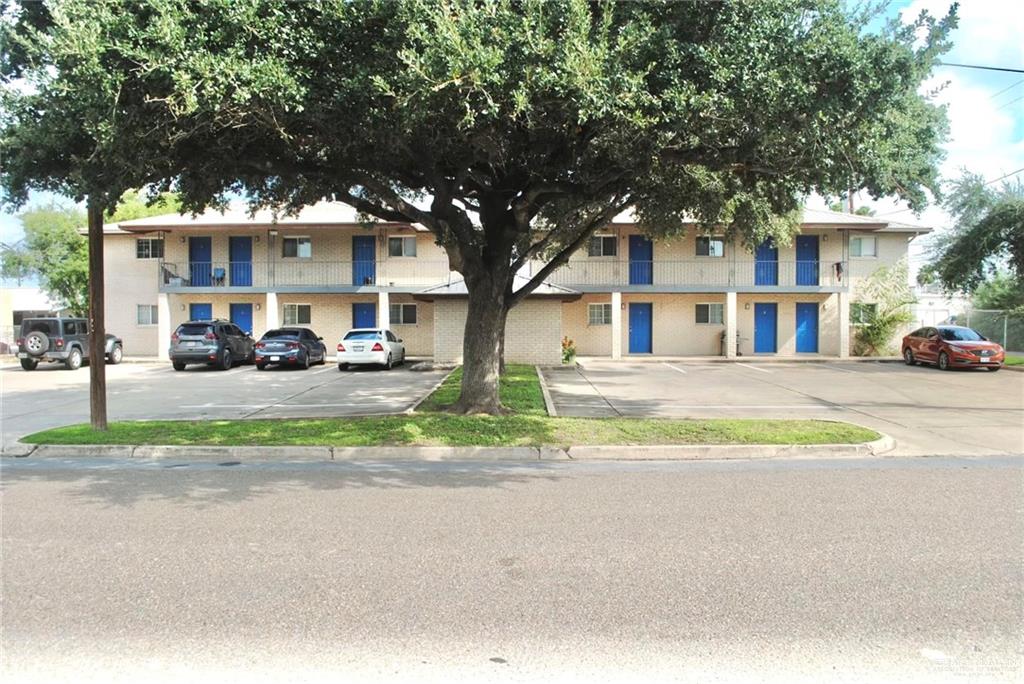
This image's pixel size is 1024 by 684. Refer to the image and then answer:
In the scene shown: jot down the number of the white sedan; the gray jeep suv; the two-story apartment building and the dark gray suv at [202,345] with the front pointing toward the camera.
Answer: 1

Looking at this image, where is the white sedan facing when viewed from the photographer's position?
facing away from the viewer and to the right of the viewer

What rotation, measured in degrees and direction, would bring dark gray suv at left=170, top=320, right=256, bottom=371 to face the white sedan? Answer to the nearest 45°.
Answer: approximately 90° to its right

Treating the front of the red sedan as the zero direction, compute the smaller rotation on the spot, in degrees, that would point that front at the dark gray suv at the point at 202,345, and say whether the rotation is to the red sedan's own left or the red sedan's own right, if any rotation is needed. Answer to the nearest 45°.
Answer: approximately 90° to the red sedan's own right

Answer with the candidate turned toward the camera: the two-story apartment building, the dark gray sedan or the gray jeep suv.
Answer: the two-story apartment building

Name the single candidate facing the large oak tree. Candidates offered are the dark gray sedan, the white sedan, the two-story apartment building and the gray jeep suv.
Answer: the two-story apartment building

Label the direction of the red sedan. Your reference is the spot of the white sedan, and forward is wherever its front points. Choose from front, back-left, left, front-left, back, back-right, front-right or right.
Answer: front-right

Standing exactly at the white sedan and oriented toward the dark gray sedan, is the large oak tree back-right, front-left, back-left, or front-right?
back-left

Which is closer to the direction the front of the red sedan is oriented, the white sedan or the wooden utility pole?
the wooden utility pole

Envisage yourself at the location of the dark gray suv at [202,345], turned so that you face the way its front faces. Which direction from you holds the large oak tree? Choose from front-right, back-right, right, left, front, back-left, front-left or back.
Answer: back-right

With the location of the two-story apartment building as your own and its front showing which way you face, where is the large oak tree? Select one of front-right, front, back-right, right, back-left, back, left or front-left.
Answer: front

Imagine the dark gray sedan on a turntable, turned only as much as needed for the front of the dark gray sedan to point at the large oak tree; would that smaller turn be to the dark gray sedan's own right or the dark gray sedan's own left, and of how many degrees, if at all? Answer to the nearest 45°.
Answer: approximately 135° to the dark gray sedan's own right

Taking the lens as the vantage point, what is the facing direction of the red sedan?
facing the viewer and to the right of the viewer

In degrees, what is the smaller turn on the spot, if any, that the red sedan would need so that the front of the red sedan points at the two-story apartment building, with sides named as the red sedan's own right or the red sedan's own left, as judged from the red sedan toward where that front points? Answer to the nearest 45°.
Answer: approximately 135° to the red sedan's own right

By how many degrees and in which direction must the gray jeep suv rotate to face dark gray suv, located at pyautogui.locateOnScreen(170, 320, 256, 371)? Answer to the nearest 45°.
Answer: approximately 90° to its right

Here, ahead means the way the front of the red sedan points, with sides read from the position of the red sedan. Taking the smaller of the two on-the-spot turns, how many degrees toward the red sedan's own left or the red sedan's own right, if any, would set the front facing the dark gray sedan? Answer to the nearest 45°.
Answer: approximately 90° to the red sedan's own right

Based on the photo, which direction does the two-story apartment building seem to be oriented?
toward the camera

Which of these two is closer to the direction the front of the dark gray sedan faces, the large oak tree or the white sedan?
the white sedan
